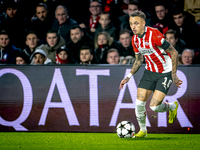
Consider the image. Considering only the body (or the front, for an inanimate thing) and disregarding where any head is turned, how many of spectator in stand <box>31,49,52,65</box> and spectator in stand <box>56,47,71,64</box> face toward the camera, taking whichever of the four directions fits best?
2

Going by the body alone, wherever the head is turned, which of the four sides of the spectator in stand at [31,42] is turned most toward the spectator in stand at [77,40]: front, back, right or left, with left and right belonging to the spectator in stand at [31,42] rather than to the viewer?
left

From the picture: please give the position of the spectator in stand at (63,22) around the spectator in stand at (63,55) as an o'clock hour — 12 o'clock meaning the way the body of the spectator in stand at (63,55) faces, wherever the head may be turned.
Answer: the spectator in stand at (63,22) is roughly at 6 o'clock from the spectator in stand at (63,55).

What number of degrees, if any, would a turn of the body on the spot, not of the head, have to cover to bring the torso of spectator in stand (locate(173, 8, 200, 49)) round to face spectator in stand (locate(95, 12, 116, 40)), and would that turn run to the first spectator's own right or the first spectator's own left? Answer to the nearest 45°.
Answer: approximately 45° to the first spectator's own right

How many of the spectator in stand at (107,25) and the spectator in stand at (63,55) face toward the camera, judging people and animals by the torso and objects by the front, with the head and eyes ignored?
2

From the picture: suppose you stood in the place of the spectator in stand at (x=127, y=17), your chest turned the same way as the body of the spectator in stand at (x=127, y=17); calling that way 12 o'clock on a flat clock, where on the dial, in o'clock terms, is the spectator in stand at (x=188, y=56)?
the spectator in stand at (x=188, y=56) is roughly at 10 o'clock from the spectator in stand at (x=127, y=17).

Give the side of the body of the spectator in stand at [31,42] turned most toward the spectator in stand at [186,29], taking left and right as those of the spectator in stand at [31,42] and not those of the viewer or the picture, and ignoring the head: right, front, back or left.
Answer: left
